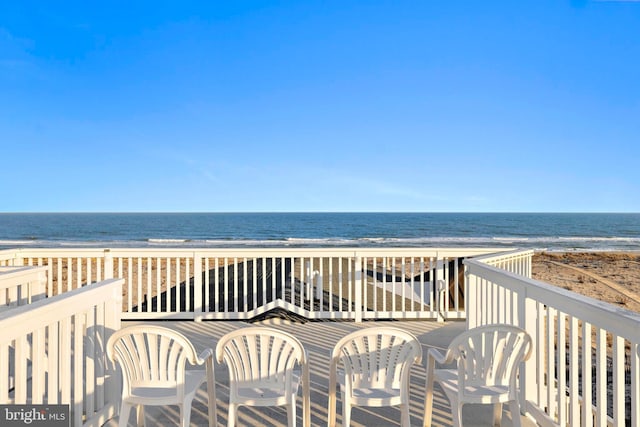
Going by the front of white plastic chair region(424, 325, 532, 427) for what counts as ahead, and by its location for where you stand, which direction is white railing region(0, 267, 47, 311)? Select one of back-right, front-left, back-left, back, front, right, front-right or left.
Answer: front-left

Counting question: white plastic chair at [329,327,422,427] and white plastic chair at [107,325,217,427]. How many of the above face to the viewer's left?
0

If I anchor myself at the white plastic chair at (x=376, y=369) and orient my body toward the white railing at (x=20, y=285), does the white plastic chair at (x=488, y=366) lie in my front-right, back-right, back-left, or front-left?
back-right

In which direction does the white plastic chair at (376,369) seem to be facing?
away from the camera

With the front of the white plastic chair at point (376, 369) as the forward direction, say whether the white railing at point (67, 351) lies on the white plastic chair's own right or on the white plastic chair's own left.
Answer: on the white plastic chair's own left

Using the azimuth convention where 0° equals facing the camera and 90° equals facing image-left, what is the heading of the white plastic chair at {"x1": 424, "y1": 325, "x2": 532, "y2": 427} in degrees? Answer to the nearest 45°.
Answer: approximately 135°

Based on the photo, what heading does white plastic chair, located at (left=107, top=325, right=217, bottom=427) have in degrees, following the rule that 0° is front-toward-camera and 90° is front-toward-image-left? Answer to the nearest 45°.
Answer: approximately 225°
